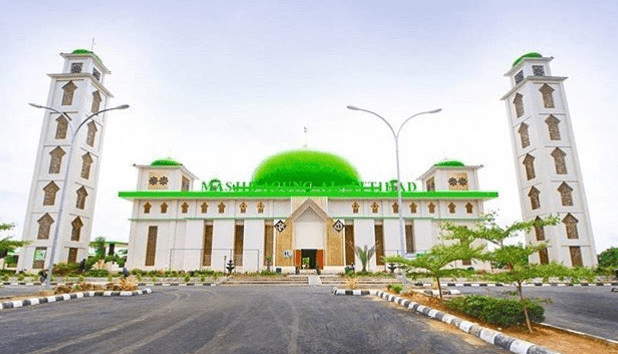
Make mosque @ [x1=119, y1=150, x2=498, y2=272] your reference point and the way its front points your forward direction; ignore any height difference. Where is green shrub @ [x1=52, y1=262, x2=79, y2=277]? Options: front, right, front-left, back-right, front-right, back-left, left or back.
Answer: right

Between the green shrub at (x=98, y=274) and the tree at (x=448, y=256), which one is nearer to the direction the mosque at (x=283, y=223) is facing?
the tree

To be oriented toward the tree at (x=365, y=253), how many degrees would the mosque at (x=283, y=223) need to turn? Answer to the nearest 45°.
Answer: approximately 90° to its left

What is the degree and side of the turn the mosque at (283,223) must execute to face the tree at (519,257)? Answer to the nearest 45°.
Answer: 0° — it already faces it

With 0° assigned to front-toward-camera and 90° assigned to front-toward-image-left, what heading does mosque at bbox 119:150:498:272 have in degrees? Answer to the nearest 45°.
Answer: approximately 0°

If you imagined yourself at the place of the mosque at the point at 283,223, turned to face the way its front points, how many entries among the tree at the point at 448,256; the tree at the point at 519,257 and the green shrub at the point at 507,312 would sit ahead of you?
3

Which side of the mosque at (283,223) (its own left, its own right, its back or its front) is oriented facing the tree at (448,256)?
front

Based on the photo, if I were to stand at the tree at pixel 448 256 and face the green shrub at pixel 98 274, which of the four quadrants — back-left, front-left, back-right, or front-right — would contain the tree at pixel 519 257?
back-left

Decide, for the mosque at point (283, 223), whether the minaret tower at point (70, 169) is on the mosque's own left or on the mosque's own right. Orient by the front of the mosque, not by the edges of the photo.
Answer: on the mosque's own right

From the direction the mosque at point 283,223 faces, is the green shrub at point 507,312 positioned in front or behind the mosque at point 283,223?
in front
